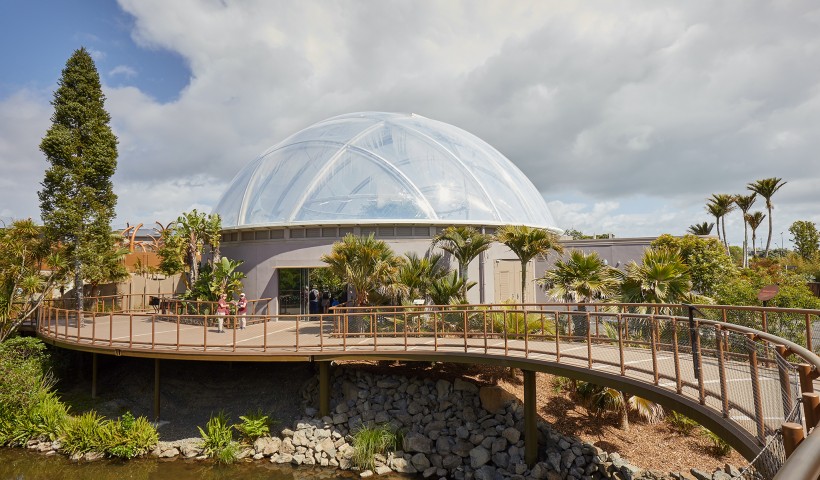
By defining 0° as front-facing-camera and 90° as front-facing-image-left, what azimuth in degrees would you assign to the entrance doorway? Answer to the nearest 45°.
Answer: approximately 0°

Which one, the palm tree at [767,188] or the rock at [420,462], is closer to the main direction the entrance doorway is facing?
the rock

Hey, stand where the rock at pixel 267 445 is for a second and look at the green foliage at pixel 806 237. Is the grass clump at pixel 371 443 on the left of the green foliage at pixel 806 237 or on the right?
right

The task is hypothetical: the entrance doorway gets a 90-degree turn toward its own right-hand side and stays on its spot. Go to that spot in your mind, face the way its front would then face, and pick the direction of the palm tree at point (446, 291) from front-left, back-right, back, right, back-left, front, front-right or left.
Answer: back-left

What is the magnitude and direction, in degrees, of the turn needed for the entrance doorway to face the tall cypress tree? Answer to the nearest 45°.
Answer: approximately 90° to its right

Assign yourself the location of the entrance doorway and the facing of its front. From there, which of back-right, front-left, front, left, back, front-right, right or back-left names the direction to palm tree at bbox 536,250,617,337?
front-left

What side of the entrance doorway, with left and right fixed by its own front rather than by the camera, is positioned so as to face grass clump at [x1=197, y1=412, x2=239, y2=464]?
front

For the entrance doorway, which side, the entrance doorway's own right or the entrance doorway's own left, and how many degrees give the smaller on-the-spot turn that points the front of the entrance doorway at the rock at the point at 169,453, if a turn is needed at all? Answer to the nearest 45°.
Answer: approximately 45° to the entrance doorway's own right

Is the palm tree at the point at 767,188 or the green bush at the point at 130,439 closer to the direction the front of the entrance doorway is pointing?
the green bush

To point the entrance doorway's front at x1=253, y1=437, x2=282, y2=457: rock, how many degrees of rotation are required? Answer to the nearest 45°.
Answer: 0° — it already faces it

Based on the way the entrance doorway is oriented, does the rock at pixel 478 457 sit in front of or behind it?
in front

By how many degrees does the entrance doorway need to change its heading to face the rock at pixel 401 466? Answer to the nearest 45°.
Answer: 0° — it already faces it

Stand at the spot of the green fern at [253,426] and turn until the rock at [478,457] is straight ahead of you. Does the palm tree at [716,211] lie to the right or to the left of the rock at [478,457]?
left

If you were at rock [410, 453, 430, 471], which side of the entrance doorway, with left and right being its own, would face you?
front
